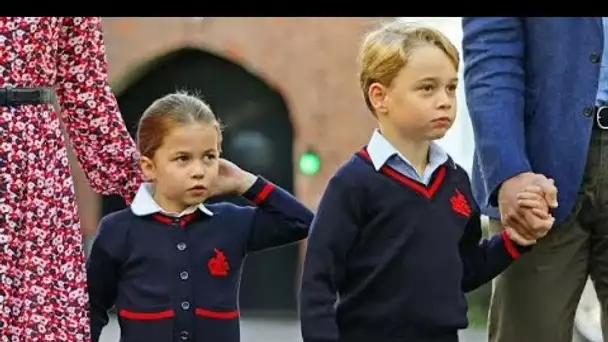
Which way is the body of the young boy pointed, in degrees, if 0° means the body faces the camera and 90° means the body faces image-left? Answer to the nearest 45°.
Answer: approximately 315°

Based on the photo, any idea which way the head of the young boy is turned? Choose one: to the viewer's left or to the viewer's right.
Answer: to the viewer's right

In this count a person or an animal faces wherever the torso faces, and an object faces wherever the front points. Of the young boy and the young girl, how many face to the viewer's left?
0

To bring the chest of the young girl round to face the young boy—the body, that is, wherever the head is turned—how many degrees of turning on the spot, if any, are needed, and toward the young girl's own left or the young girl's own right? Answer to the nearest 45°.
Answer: approximately 90° to the young girl's own left

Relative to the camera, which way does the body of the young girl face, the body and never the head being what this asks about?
toward the camera

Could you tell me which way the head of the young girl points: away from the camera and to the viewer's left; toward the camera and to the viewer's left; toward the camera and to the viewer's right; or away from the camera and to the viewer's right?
toward the camera and to the viewer's right
